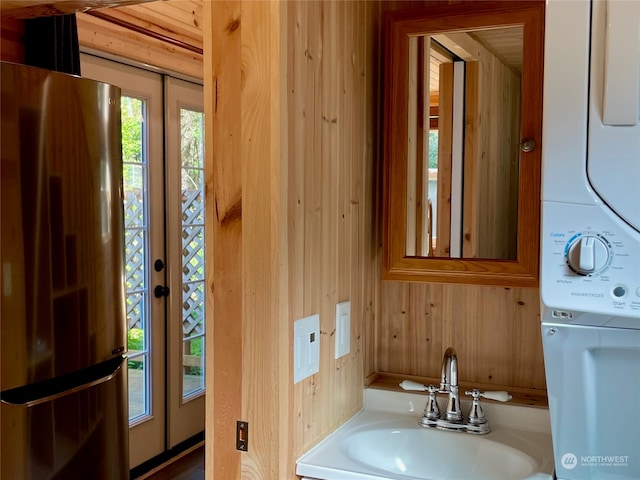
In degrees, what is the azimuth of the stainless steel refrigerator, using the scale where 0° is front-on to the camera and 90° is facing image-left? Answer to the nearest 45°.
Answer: approximately 315°

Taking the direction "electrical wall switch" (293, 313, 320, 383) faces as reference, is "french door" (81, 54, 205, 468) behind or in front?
behind

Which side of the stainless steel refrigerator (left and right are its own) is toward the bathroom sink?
front

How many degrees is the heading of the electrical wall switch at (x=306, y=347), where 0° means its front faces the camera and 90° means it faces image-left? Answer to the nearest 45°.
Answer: approximately 315°

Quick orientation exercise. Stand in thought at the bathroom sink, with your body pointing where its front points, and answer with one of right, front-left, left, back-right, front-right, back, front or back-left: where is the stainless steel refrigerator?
right

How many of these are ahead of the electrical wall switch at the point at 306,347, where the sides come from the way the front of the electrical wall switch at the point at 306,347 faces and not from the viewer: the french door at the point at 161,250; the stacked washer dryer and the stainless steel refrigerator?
1

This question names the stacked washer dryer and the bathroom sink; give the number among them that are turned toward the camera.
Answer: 2

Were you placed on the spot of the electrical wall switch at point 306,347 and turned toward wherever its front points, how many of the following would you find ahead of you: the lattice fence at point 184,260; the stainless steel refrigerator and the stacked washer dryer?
1
